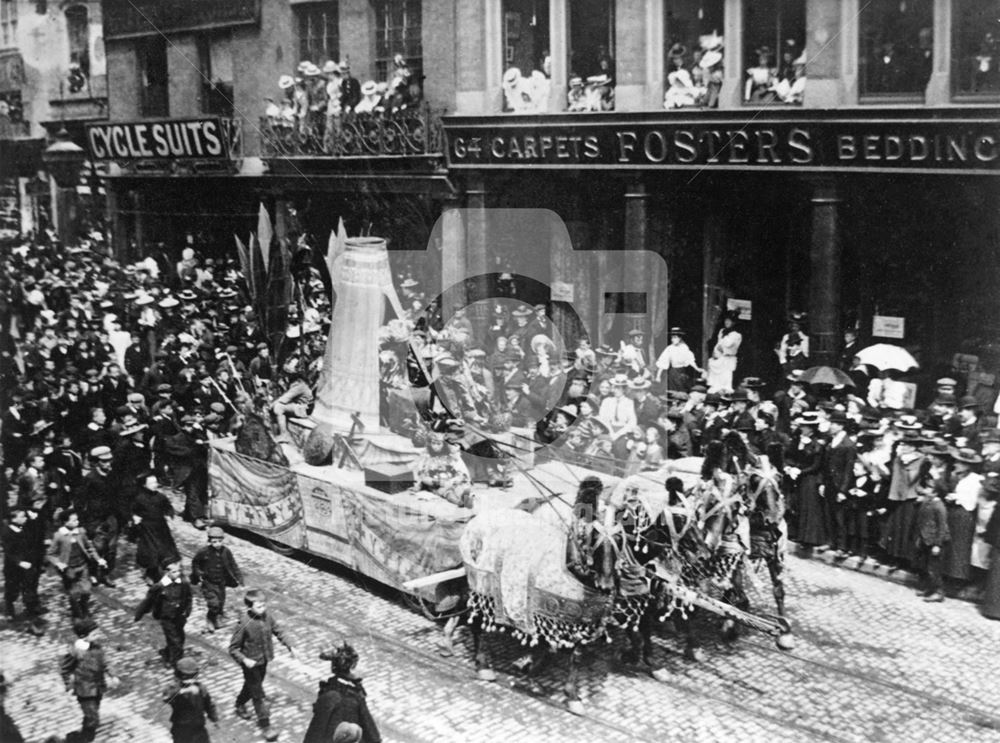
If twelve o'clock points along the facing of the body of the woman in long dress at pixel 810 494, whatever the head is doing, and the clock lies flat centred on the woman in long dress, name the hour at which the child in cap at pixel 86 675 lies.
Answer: The child in cap is roughly at 12 o'clock from the woman in long dress.

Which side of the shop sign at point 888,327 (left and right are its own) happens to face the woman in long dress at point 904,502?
front

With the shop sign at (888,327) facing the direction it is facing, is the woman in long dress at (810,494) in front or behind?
in front

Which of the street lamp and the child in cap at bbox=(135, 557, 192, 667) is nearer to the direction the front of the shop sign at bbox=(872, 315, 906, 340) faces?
the child in cap

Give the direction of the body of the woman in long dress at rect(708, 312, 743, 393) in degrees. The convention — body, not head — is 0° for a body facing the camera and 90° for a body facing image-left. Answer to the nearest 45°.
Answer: approximately 45°

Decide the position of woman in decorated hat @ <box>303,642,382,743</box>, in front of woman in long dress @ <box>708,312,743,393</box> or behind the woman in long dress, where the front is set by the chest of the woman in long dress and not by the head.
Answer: in front

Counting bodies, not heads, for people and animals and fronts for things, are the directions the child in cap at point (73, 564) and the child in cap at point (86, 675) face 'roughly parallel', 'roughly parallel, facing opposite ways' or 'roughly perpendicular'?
roughly parallel

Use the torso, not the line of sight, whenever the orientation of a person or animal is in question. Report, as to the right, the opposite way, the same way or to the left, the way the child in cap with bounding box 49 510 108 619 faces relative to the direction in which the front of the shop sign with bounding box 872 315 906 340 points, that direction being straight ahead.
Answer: to the left

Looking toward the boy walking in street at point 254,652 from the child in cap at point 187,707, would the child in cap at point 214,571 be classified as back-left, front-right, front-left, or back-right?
front-left

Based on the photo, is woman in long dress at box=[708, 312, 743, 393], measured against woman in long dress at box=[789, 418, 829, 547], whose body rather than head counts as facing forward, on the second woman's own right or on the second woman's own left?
on the second woman's own right

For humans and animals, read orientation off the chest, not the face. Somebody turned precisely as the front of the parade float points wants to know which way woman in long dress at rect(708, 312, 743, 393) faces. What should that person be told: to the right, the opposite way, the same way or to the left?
to the right

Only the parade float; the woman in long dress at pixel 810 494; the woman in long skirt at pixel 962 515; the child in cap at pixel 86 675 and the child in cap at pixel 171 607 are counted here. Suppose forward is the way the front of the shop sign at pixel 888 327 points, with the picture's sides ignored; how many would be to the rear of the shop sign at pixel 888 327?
0
